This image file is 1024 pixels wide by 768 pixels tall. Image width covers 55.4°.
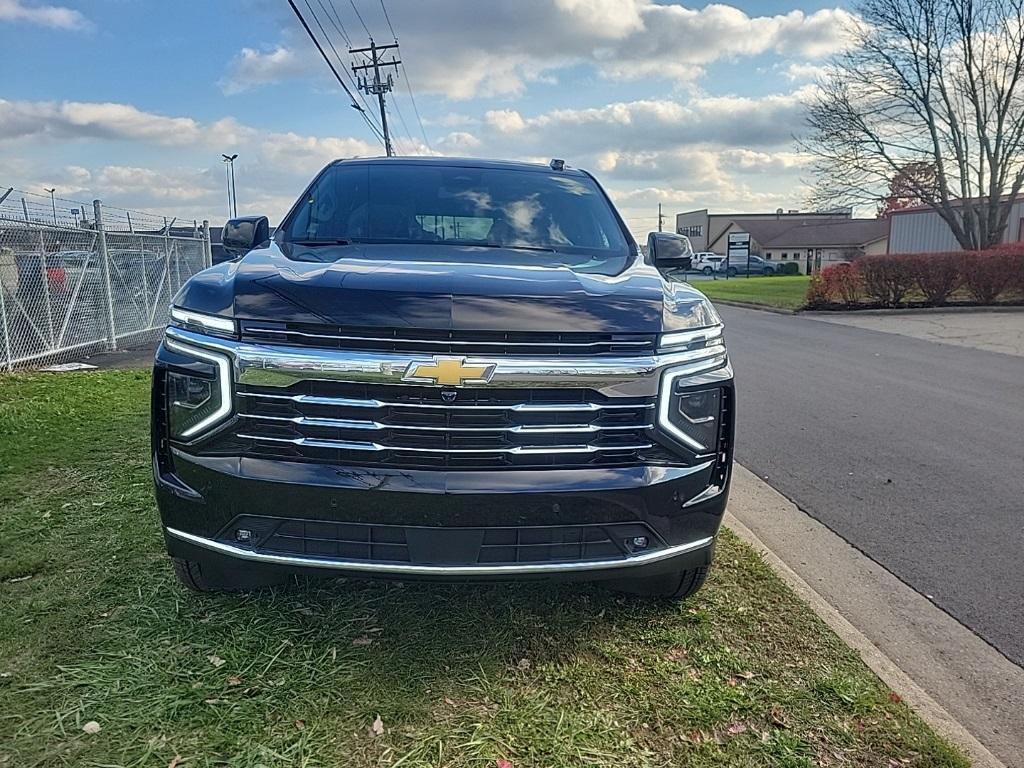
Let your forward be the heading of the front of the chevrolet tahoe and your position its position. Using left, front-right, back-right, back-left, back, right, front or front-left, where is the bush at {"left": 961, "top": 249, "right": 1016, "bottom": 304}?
back-left

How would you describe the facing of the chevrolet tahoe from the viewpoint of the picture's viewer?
facing the viewer

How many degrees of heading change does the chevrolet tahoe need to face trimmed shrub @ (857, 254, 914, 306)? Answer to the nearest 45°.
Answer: approximately 135° to its left

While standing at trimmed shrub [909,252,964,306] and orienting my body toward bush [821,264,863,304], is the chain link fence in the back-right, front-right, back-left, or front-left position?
front-left

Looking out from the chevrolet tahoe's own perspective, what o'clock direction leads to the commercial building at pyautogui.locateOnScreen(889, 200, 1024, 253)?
The commercial building is roughly at 7 o'clock from the chevrolet tahoe.

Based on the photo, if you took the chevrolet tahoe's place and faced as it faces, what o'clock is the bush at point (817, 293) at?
The bush is roughly at 7 o'clock from the chevrolet tahoe.

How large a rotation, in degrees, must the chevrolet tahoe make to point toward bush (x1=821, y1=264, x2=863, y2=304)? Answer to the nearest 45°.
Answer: approximately 135° to its left

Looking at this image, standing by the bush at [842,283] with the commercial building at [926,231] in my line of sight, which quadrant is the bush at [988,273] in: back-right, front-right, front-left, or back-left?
front-right

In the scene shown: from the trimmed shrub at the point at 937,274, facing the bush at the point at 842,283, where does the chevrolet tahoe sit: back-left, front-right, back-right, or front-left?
front-left
